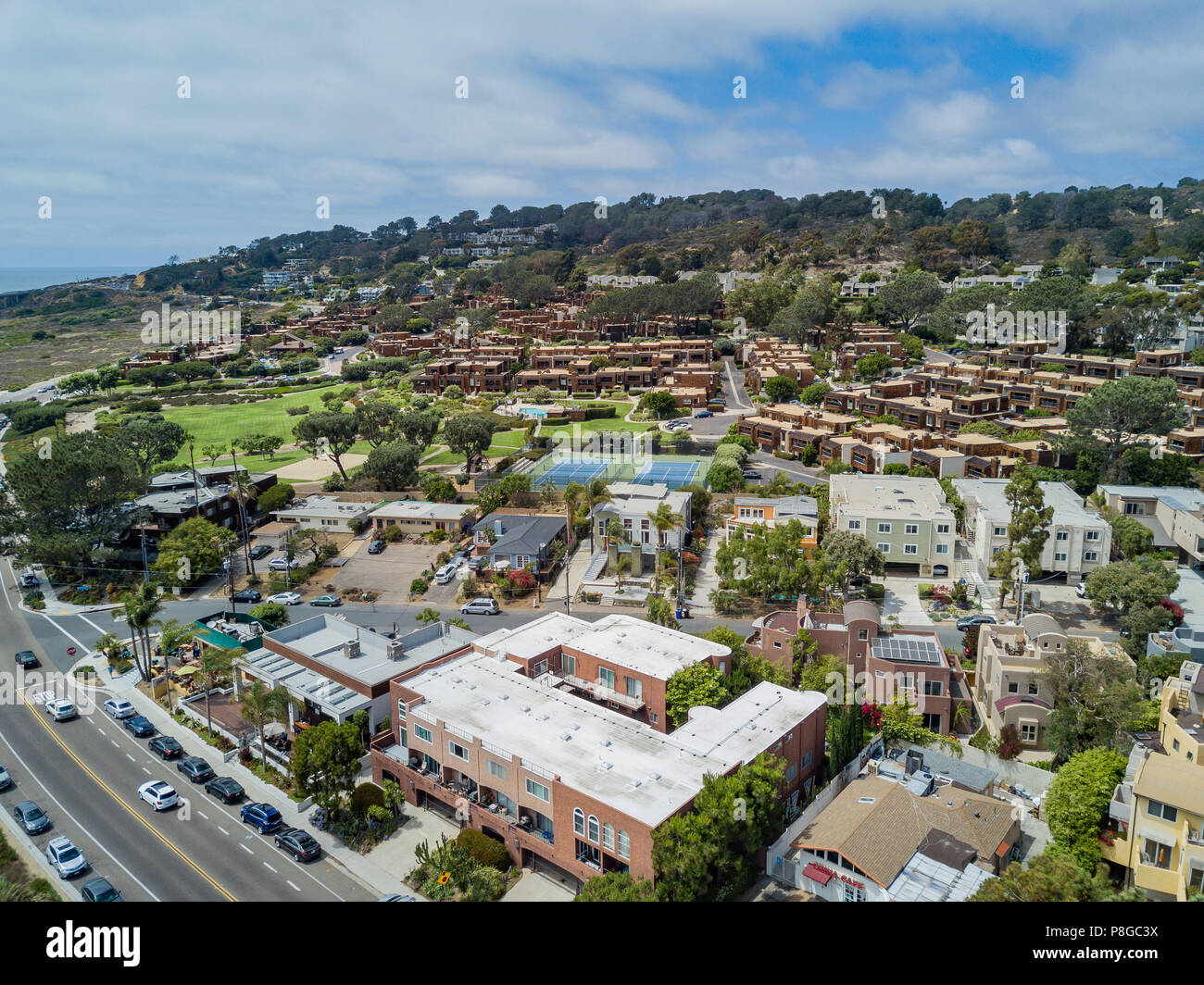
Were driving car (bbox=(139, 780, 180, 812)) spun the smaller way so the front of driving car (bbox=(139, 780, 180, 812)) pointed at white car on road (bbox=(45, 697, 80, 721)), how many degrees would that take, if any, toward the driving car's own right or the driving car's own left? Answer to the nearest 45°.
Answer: approximately 45° to the driving car's own right

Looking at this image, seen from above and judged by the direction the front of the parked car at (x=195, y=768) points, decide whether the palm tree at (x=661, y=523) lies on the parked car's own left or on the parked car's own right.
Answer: on the parked car's own right

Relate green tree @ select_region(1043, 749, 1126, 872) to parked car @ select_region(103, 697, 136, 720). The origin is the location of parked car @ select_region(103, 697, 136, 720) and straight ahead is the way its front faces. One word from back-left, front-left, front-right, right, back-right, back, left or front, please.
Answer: back

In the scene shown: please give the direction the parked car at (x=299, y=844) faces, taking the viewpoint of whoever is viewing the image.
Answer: facing away from the viewer and to the left of the viewer

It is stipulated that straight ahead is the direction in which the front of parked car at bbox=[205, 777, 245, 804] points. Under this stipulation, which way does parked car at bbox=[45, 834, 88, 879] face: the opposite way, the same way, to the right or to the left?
the opposite way

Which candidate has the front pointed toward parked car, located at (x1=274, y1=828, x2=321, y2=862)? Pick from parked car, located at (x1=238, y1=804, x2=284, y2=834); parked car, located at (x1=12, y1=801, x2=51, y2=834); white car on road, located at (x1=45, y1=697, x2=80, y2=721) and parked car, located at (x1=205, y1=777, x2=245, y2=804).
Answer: parked car, located at (x1=12, y1=801, x2=51, y2=834)

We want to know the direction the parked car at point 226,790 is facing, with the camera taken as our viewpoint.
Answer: facing away from the viewer and to the left of the viewer

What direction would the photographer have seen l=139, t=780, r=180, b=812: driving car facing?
facing away from the viewer and to the left of the viewer

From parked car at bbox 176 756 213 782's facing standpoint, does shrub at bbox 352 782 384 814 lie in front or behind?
behind

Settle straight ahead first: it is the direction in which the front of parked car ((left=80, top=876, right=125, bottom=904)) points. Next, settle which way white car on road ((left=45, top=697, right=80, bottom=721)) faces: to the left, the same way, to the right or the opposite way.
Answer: the opposite way

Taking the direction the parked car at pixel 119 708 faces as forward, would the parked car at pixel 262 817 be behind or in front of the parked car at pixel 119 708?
behind

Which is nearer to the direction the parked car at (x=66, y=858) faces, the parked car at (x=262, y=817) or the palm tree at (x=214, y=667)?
the parked car

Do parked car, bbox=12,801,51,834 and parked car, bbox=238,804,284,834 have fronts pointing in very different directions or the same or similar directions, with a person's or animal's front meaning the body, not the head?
very different directions

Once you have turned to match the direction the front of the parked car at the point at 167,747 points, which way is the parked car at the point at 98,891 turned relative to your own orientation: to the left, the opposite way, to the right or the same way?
the opposite way

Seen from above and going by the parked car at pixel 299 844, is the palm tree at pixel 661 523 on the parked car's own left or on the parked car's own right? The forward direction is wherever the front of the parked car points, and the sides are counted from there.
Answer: on the parked car's own right
